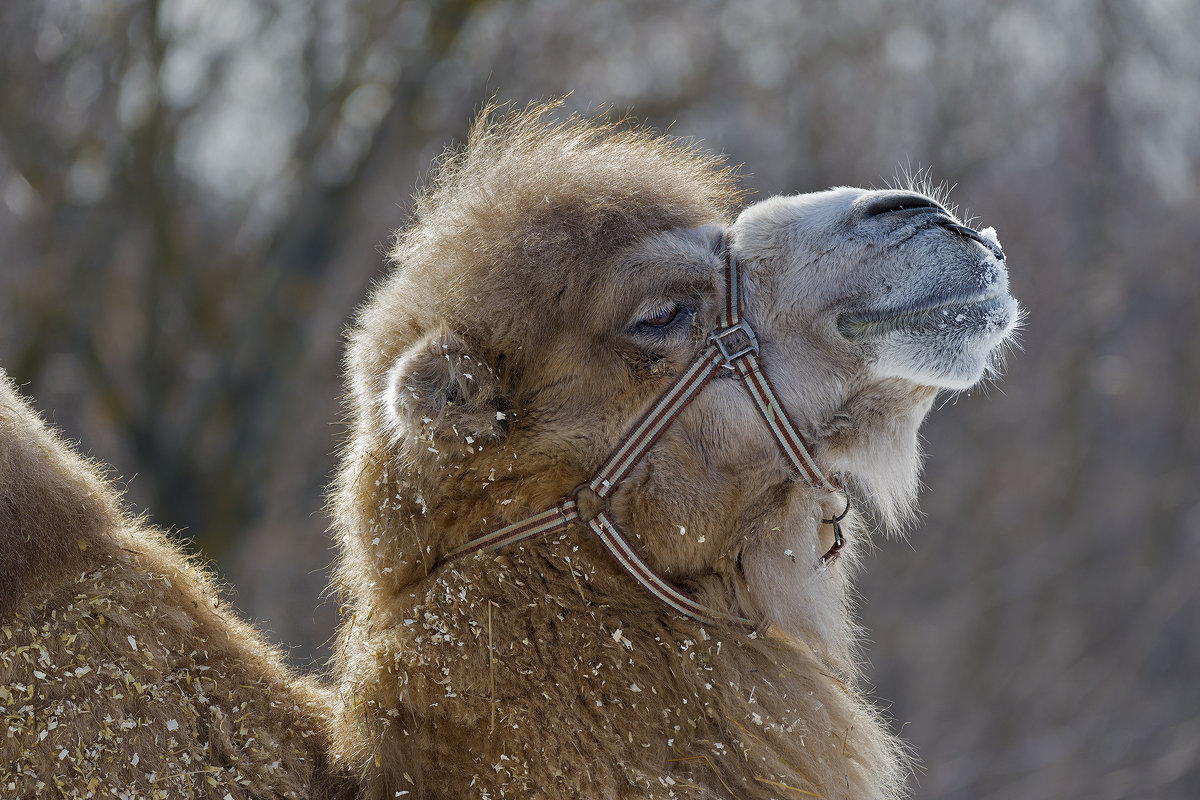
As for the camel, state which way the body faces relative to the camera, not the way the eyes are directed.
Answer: to the viewer's right
